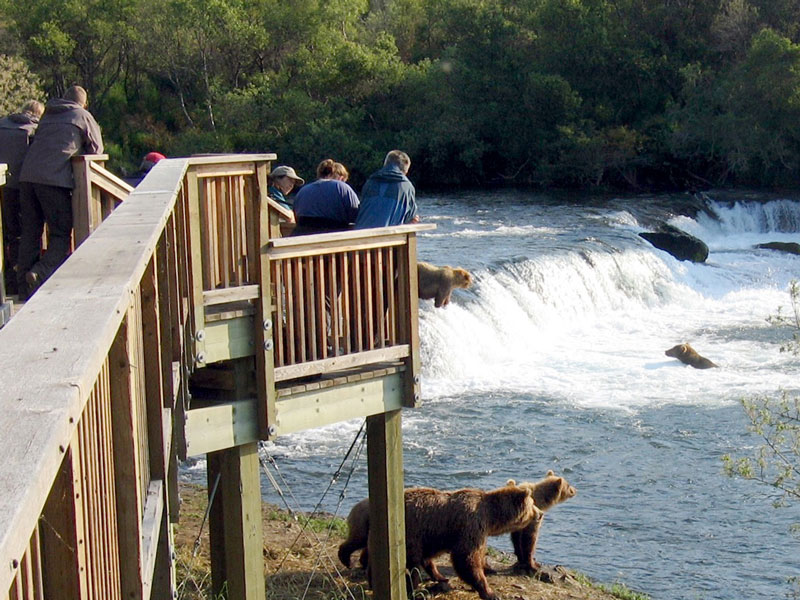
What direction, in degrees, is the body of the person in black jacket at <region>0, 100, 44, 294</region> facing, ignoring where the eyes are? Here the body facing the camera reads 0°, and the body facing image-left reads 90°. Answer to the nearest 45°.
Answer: approximately 225°

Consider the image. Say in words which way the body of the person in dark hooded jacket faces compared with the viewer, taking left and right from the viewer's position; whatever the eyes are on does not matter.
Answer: facing away from the viewer and to the right of the viewer

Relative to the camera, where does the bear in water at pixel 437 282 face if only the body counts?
to the viewer's right

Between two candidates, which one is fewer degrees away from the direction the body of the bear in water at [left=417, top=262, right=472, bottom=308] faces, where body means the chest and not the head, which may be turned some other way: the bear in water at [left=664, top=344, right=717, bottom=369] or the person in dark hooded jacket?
the bear in water

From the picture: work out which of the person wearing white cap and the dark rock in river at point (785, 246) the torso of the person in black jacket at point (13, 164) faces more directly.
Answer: the dark rock in river

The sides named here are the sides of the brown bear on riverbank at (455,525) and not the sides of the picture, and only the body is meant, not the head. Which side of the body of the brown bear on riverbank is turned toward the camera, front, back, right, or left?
right

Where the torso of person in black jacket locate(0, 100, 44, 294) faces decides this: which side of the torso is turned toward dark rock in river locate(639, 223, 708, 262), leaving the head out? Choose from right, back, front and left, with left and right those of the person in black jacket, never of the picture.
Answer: front

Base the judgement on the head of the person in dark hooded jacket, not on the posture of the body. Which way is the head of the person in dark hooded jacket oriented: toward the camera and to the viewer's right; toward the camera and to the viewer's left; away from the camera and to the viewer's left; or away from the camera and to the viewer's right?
away from the camera and to the viewer's right

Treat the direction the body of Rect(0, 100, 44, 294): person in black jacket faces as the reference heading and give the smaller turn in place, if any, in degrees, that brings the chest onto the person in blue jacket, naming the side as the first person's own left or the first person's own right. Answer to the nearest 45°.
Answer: approximately 90° to the first person's own right

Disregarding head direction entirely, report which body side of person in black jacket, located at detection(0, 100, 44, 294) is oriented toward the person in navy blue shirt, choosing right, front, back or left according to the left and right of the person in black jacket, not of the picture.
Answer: right

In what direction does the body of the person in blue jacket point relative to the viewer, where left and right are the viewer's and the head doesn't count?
facing away from the viewer and to the right of the viewer
